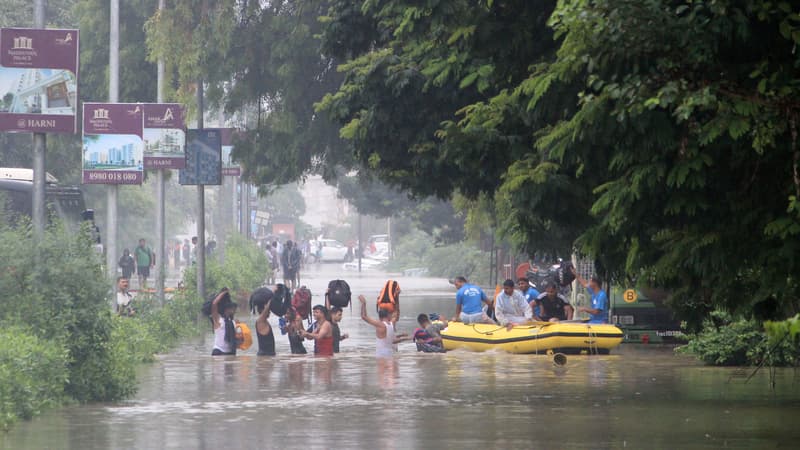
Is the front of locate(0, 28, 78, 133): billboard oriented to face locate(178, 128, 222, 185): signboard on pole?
no

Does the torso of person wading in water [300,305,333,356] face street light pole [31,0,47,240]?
no

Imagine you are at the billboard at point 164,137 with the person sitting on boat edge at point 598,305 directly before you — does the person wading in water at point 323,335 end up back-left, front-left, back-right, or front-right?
front-right

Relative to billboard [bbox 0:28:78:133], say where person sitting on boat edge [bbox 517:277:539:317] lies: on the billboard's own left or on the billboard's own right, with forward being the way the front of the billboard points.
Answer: on the billboard's own left

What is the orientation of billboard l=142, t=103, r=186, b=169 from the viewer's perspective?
toward the camera

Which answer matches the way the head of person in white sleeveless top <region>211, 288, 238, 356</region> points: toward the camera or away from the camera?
toward the camera

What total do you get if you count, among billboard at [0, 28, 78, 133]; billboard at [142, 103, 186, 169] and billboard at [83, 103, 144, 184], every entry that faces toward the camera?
3

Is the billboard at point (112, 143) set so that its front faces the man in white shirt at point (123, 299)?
no

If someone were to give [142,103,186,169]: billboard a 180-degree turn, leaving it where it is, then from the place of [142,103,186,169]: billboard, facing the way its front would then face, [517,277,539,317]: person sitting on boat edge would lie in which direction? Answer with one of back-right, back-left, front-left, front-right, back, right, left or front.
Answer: right

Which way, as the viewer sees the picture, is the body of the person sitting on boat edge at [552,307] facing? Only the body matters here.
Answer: toward the camera

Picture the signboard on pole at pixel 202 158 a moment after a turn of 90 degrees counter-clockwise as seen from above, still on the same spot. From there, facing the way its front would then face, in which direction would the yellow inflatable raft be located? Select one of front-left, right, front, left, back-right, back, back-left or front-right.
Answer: front-right

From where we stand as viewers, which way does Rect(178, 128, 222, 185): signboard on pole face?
facing the viewer

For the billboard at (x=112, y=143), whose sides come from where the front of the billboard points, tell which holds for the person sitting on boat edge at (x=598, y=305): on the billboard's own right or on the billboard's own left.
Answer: on the billboard's own left

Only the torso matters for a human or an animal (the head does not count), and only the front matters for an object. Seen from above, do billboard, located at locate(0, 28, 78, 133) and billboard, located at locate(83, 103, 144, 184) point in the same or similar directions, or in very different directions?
same or similar directions
